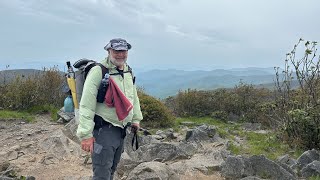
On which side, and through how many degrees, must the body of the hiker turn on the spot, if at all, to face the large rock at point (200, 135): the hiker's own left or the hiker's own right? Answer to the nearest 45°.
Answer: approximately 90° to the hiker's own left

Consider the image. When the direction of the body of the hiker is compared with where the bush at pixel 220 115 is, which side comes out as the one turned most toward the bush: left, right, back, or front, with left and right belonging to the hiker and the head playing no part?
left

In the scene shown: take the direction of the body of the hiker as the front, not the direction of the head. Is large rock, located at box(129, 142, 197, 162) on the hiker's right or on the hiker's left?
on the hiker's left

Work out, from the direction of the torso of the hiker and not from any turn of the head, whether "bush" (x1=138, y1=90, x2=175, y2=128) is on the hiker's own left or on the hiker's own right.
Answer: on the hiker's own left

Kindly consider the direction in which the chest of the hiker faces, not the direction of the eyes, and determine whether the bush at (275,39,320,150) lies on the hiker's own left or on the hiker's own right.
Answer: on the hiker's own left

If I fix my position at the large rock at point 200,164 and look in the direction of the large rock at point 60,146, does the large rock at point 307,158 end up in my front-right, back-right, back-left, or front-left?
back-right

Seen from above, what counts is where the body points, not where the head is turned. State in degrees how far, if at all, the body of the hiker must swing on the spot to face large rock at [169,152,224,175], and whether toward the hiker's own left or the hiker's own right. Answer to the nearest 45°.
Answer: approximately 90° to the hiker's own left

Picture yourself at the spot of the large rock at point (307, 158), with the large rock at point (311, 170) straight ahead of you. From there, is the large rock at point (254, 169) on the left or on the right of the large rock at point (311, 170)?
right

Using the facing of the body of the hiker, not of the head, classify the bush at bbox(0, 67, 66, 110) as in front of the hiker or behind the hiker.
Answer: behind

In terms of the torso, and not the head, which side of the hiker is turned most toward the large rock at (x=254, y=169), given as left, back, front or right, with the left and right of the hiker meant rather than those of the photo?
left

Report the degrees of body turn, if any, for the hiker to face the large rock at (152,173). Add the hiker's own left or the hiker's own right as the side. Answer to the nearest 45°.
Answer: approximately 90° to the hiker's own left
